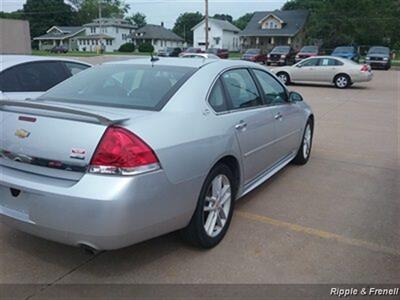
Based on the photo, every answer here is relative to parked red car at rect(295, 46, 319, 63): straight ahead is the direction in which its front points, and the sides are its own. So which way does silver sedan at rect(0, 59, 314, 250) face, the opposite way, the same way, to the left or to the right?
the opposite way

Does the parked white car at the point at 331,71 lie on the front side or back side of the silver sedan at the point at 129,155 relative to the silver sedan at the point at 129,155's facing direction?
on the front side

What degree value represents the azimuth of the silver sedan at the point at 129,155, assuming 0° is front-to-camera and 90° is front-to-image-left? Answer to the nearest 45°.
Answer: approximately 225°

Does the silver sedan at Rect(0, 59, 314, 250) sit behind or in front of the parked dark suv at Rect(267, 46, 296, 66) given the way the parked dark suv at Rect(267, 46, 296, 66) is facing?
in front

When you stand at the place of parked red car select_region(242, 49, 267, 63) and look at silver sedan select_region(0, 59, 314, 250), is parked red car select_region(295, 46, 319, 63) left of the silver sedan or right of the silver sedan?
left

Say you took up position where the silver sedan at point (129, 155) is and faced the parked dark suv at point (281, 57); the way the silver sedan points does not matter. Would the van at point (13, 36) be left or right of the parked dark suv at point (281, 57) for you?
left

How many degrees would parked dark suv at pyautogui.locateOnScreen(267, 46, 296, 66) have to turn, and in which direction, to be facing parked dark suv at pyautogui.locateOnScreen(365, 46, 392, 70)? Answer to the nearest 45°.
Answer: approximately 135° to its left

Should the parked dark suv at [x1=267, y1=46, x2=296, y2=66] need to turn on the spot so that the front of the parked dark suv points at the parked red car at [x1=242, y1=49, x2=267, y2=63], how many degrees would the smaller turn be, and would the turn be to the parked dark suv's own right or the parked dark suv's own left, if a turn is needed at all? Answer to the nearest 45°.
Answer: approximately 90° to the parked dark suv's own right

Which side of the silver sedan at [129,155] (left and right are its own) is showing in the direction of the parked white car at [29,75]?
left

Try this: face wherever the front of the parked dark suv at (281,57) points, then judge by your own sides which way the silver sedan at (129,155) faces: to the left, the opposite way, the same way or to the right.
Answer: the opposite way
